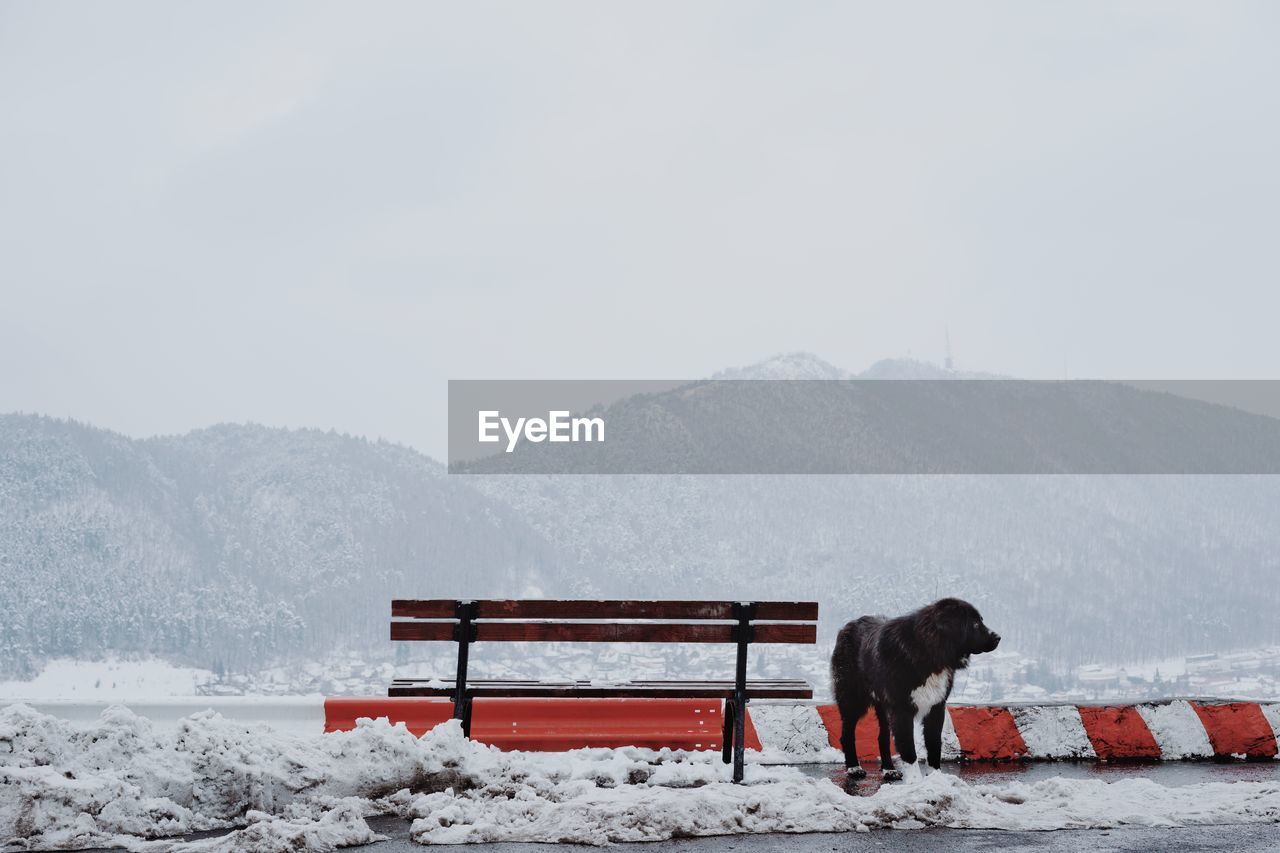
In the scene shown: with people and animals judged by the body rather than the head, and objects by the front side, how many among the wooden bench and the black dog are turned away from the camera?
1

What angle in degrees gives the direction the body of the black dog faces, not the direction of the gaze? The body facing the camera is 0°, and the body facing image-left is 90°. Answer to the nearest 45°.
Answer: approximately 315°

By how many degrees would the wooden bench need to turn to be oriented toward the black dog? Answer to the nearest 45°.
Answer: approximately 90° to its right

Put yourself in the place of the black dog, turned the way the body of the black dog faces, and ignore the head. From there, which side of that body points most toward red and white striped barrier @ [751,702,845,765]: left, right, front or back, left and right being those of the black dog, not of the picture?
back

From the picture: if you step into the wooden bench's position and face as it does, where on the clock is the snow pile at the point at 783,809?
The snow pile is roughly at 5 o'clock from the wooden bench.

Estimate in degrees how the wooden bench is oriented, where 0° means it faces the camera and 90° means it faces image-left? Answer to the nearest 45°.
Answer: approximately 180°

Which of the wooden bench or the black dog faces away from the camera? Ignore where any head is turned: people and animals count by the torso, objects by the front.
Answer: the wooden bench
